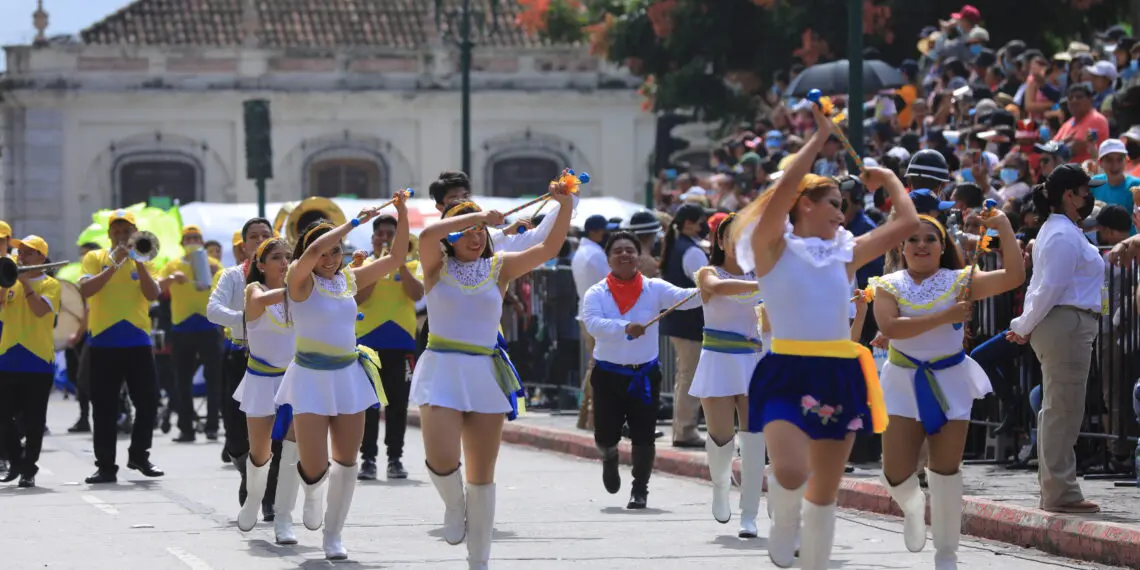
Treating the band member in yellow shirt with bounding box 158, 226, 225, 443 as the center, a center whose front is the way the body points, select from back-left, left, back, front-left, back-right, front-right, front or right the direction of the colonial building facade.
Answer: back

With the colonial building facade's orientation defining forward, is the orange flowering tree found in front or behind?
in front

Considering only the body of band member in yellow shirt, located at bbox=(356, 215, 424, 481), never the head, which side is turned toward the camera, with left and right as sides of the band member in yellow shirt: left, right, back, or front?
front

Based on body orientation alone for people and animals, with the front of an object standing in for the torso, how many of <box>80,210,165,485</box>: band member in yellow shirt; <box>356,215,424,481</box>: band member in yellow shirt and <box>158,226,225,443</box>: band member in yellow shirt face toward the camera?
3

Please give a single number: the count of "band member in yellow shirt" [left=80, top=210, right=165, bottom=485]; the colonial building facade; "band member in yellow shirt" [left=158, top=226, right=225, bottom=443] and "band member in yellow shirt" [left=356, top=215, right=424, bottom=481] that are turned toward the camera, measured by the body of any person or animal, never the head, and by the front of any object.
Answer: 4

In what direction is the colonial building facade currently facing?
toward the camera

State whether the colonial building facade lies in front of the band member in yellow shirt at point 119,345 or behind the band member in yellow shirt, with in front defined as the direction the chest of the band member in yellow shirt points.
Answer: behind

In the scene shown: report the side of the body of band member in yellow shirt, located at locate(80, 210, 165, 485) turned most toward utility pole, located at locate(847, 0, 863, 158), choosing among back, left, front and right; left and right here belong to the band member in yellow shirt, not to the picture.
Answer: left

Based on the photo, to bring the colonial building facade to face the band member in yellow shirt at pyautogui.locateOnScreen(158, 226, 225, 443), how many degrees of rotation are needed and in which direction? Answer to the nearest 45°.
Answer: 0° — it already faces them

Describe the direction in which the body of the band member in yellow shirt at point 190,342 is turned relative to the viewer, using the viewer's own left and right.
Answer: facing the viewer
